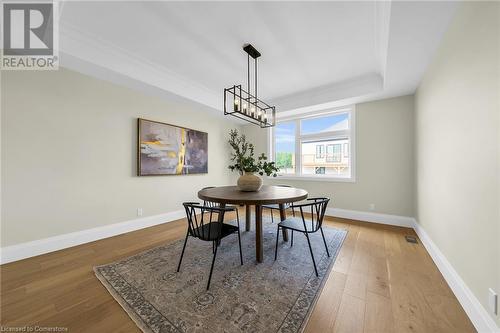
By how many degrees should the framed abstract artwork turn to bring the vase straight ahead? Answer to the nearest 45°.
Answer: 0° — it already faces it

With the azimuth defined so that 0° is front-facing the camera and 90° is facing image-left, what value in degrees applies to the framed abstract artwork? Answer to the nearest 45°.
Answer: approximately 315°

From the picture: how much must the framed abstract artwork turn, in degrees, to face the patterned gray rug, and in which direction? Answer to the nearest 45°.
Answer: approximately 45° to its right
